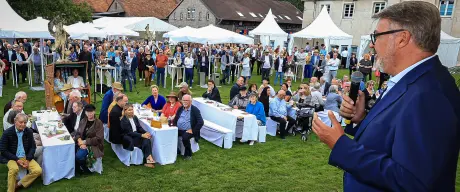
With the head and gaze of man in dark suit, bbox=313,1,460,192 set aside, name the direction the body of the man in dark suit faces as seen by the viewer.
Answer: to the viewer's left

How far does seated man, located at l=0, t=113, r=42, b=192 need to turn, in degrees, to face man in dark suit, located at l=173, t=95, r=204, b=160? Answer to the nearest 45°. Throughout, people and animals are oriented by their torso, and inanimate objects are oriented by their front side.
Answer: approximately 90° to their left

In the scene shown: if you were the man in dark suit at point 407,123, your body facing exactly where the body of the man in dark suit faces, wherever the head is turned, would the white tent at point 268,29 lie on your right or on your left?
on your right

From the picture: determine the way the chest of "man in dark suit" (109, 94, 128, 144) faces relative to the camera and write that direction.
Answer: to the viewer's right

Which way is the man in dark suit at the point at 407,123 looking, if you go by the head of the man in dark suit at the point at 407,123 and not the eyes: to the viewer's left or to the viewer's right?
to the viewer's left

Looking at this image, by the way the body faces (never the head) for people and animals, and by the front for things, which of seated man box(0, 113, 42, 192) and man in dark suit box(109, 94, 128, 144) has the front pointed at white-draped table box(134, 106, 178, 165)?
the man in dark suit

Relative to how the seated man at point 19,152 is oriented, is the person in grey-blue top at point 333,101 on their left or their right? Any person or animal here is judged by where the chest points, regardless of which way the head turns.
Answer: on their left
